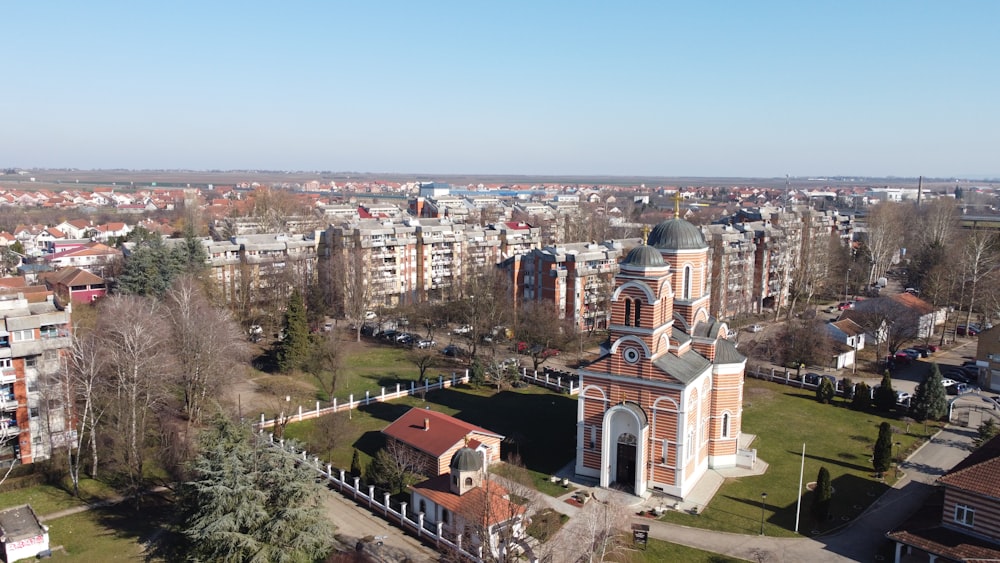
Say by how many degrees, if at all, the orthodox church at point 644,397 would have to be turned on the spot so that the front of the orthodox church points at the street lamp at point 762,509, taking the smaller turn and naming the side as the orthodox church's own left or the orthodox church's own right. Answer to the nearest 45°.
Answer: approximately 45° to the orthodox church's own left

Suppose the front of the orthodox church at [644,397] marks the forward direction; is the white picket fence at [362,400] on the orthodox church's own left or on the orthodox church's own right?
on the orthodox church's own right

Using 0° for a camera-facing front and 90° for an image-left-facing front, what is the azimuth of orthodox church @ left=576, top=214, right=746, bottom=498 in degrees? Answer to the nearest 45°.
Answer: approximately 45°

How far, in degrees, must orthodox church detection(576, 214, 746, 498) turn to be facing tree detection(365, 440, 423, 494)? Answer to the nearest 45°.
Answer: approximately 45° to its right

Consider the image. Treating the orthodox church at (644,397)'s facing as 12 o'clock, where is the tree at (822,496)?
The tree is roughly at 10 o'clock from the orthodox church.

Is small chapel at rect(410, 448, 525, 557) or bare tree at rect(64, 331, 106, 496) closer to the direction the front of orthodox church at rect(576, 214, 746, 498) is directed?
the small chapel

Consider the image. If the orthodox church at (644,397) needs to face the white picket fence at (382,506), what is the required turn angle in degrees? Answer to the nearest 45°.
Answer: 0° — it already faces it

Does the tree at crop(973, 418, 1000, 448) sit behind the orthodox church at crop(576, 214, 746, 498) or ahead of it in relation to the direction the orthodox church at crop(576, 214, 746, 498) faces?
behind

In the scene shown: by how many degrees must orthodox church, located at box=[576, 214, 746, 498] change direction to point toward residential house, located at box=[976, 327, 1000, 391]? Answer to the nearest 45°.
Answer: approximately 180°

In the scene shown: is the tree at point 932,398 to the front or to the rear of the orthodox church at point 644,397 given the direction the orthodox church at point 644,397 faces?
to the rear
